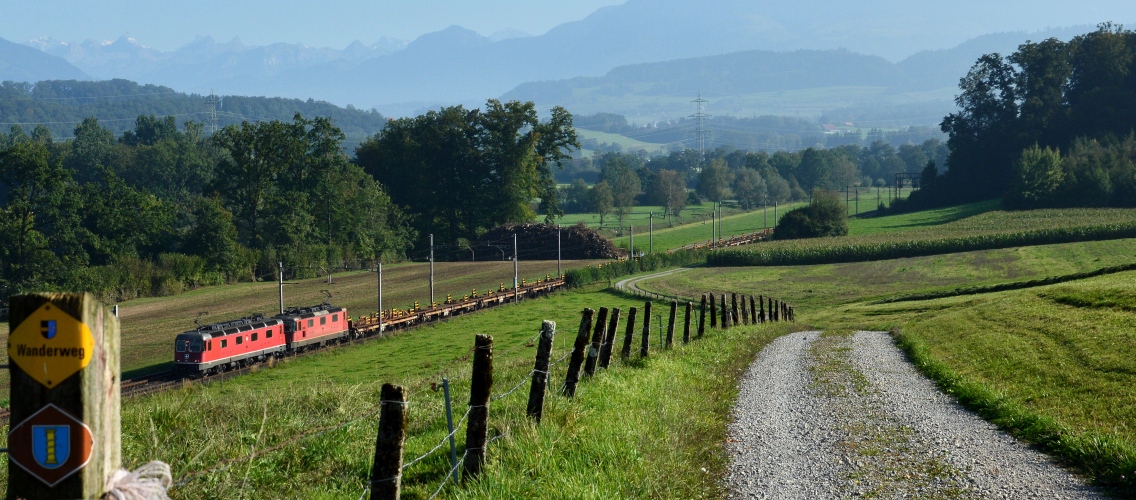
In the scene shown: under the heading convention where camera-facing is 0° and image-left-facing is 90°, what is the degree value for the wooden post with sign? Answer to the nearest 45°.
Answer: approximately 0°

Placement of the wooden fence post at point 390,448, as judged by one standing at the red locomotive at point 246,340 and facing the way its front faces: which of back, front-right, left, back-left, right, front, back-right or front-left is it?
front-left

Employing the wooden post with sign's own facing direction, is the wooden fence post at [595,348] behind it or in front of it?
behind

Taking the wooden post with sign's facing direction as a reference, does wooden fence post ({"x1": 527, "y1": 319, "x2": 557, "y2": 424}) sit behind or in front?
behind

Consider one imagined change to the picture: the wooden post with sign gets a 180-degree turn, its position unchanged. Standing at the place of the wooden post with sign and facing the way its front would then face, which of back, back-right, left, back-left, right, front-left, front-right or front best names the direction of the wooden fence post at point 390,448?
front-right

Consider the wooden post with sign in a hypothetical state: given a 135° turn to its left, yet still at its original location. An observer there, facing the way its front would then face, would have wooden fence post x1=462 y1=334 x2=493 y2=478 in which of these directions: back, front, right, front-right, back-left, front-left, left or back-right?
front

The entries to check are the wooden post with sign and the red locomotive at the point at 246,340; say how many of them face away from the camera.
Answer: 0

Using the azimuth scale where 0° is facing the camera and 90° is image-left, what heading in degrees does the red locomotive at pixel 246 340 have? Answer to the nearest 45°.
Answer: approximately 45°
